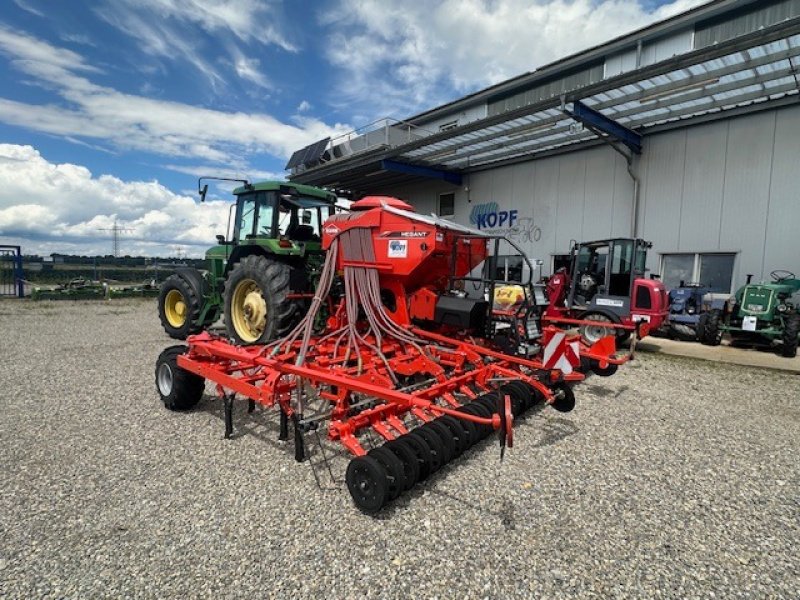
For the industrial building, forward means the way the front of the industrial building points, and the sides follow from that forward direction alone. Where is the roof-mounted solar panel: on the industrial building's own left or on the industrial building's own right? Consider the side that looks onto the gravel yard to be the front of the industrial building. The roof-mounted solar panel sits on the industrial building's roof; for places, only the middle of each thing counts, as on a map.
on the industrial building's own right

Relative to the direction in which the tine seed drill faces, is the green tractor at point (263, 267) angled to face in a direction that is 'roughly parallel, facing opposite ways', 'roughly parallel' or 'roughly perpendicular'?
roughly parallel

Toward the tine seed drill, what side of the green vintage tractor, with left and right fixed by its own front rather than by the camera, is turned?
front

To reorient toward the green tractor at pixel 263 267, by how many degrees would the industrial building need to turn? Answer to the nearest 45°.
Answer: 0° — it already faces it

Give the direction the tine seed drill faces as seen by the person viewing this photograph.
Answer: facing away from the viewer and to the left of the viewer

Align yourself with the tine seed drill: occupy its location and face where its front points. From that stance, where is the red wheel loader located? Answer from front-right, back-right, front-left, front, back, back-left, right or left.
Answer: right

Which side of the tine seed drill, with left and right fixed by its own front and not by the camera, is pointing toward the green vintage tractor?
right

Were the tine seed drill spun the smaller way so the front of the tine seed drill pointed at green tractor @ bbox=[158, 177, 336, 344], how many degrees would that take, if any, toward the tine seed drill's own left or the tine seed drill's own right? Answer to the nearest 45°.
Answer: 0° — it already faces it

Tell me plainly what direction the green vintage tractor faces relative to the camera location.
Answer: facing the viewer and to the left of the viewer

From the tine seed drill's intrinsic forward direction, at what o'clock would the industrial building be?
The industrial building is roughly at 3 o'clock from the tine seed drill.

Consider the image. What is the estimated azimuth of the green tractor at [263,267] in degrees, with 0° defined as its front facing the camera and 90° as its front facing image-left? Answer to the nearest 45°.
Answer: approximately 135°

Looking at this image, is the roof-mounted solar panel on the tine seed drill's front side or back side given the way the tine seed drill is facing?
on the front side
